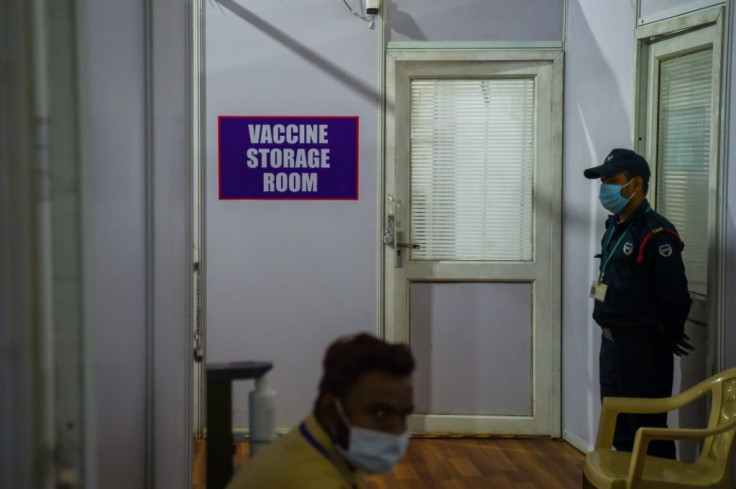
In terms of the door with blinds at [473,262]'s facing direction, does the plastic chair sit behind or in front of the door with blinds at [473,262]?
in front

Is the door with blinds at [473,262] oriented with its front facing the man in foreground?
yes

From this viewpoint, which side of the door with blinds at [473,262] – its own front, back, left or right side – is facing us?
front

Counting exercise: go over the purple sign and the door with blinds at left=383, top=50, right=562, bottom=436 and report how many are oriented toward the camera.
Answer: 2

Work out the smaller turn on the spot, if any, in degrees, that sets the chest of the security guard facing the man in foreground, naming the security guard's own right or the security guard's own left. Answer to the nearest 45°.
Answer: approximately 45° to the security guard's own left

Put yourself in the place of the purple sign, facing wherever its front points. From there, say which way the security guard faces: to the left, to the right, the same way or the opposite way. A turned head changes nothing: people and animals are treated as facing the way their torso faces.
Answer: to the right

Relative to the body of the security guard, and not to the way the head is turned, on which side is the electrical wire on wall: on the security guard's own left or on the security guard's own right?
on the security guard's own right

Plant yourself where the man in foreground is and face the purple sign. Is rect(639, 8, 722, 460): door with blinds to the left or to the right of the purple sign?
right

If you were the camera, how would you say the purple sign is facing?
facing the viewer

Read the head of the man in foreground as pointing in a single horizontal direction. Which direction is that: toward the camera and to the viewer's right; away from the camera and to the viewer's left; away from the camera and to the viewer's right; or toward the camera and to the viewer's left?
toward the camera and to the viewer's right
